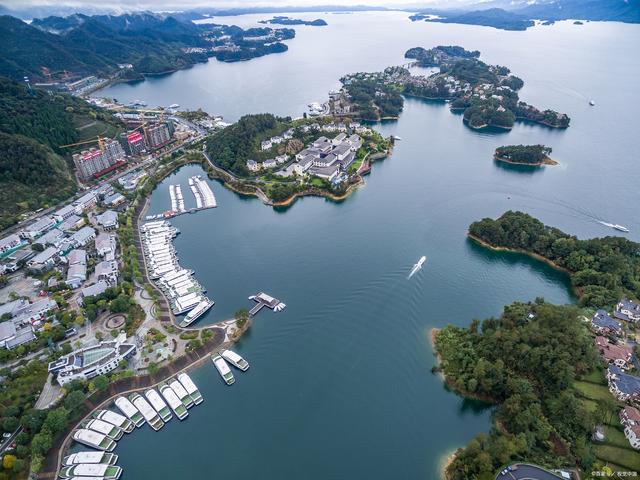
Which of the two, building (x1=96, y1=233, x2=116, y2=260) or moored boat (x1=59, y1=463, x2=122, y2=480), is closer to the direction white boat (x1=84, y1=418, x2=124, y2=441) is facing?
the building

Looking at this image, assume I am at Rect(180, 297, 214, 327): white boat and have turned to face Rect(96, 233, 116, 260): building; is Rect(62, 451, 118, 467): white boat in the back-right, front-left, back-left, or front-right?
back-left
